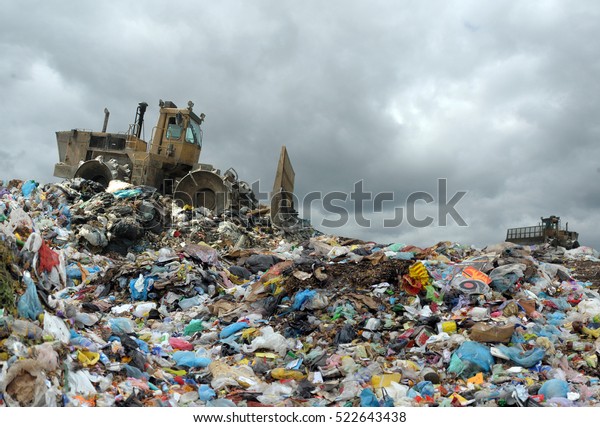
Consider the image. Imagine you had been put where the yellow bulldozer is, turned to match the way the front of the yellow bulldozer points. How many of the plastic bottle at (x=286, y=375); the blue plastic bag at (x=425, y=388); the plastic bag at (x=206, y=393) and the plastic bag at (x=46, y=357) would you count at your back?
0

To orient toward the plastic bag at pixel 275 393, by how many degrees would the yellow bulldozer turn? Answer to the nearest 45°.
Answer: approximately 45° to its right

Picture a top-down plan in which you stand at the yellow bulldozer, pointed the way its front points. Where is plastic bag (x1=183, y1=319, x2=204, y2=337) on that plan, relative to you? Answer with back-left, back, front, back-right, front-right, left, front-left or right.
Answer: front-right

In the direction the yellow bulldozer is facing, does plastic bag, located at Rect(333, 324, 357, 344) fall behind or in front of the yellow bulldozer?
in front

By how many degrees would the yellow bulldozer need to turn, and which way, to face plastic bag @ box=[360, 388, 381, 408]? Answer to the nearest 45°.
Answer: approximately 45° to its right

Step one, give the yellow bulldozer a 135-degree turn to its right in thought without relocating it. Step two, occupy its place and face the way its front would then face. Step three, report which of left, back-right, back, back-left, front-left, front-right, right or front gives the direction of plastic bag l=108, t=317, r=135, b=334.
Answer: left

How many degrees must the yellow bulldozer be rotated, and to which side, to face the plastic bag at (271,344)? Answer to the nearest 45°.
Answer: approximately 45° to its right

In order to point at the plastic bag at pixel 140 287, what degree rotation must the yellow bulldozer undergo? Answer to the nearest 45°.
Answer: approximately 45° to its right

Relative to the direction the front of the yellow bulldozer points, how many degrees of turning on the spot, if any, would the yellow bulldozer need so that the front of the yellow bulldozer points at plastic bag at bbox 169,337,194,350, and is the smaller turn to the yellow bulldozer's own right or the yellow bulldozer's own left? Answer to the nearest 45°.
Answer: approximately 45° to the yellow bulldozer's own right

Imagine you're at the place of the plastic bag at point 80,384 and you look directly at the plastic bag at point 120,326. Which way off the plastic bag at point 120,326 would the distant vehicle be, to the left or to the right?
right

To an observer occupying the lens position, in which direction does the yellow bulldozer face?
facing the viewer and to the right of the viewer

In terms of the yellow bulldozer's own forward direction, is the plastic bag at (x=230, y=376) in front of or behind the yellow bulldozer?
in front

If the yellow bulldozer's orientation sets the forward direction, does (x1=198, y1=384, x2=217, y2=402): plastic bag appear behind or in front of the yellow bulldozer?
in front
